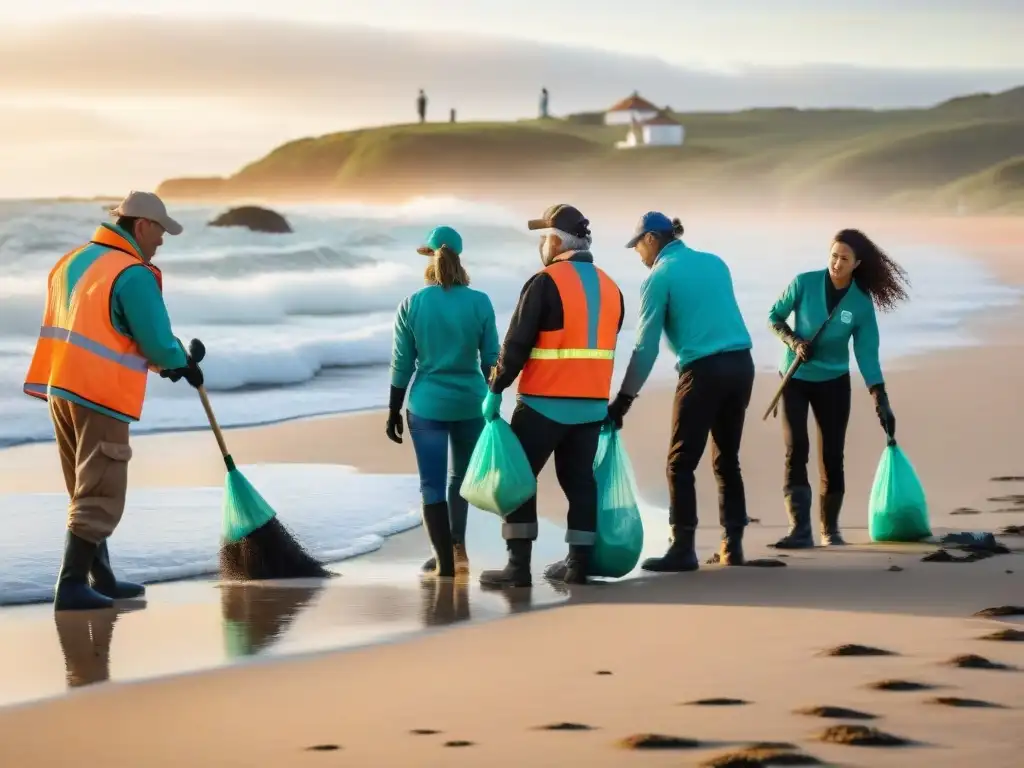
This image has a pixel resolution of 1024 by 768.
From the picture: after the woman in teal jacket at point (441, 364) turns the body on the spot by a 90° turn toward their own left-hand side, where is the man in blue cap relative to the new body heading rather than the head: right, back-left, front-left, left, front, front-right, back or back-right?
back

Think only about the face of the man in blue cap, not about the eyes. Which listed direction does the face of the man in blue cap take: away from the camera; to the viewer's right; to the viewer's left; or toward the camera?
to the viewer's left

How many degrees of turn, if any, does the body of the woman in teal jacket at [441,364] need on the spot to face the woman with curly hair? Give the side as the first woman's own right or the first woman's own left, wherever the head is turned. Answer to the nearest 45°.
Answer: approximately 90° to the first woman's own right

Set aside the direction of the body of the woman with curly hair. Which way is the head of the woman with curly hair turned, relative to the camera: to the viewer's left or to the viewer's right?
to the viewer's left

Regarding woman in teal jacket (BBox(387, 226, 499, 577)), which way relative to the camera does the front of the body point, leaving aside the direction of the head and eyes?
away from the camera
